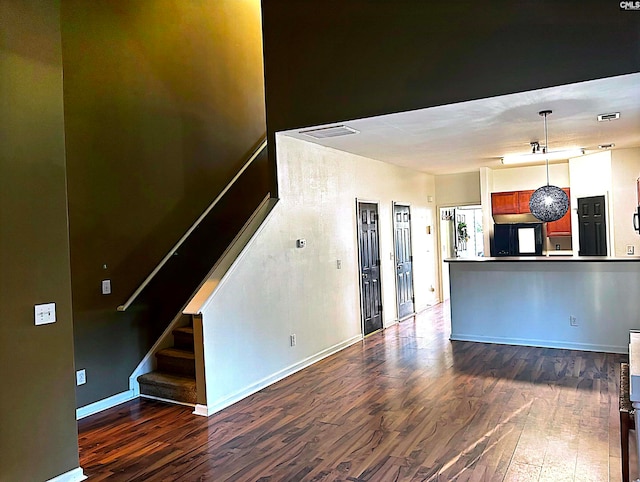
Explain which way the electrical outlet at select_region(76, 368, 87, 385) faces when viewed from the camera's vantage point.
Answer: facing the viewer and to the right of the viewer

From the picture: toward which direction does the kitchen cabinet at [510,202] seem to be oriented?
toward the camera

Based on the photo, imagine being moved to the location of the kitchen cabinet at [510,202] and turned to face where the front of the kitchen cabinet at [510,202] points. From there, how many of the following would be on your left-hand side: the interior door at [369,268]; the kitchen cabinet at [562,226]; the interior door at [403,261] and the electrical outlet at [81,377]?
1

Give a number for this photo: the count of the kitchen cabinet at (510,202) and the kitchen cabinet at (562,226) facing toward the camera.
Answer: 2

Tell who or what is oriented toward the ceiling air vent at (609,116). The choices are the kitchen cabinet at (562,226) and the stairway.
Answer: the kitchen cabinet

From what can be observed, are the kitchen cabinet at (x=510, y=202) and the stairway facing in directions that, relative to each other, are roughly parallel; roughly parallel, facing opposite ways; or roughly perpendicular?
roughly parallel

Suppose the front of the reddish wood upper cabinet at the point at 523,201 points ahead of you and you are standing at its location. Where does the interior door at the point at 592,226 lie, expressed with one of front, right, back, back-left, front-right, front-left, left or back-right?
front-left

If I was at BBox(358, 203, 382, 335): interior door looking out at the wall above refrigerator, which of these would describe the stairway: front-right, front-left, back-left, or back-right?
back-right

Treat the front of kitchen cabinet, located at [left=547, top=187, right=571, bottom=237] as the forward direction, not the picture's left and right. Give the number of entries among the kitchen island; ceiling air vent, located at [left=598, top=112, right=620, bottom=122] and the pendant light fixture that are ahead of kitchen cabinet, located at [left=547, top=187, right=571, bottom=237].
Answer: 3

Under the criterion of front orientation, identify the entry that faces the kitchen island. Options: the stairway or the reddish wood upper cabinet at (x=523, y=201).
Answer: the reddish wood upper cabinet

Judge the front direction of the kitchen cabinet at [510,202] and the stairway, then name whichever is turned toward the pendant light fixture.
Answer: the kitchen cabinet

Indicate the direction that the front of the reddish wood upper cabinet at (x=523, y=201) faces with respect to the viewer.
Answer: facing the viewer

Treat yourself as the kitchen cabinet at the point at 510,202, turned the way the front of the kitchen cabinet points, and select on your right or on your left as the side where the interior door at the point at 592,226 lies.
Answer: on your left

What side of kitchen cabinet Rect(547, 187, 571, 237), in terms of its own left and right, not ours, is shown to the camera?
front

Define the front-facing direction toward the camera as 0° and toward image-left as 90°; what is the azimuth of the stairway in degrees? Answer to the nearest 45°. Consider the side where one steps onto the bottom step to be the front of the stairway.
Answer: approximately 45°

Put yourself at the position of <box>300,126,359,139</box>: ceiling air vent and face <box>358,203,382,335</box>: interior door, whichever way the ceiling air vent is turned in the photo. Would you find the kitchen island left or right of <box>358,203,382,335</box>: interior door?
right

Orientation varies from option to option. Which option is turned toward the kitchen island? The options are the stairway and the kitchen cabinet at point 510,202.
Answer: the kitchen cabinet

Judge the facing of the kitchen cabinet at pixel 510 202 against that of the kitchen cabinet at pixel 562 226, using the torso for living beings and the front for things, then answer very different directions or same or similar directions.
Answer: same or similar directions
